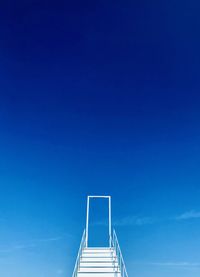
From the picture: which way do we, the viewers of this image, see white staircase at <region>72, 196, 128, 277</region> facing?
facing the viewer
